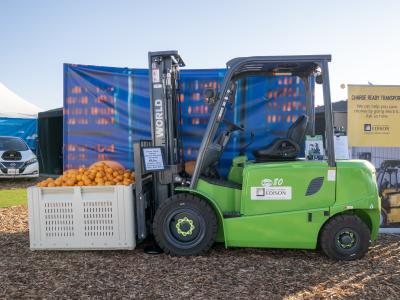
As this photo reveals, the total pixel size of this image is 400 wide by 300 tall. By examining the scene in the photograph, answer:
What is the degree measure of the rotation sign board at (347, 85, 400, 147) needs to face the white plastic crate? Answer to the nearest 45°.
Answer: approximately 45° to its right

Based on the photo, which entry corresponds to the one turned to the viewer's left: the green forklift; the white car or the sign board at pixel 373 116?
the green forklift

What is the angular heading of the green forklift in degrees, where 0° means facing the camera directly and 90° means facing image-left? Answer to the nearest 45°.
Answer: approximately 90°

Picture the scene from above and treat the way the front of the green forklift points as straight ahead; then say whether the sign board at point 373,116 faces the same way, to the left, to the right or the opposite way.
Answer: to the left

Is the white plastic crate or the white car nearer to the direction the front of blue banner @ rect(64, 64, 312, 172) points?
the white plastic crate

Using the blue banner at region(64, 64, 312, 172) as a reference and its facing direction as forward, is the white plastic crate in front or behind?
in front

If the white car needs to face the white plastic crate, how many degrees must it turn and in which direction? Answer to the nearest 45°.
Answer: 0° — it already faces it

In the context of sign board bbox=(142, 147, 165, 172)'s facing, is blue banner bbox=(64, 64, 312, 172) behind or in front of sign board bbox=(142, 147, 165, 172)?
behind

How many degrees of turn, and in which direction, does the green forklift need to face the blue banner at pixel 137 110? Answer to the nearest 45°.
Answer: approximately 45° to its right
